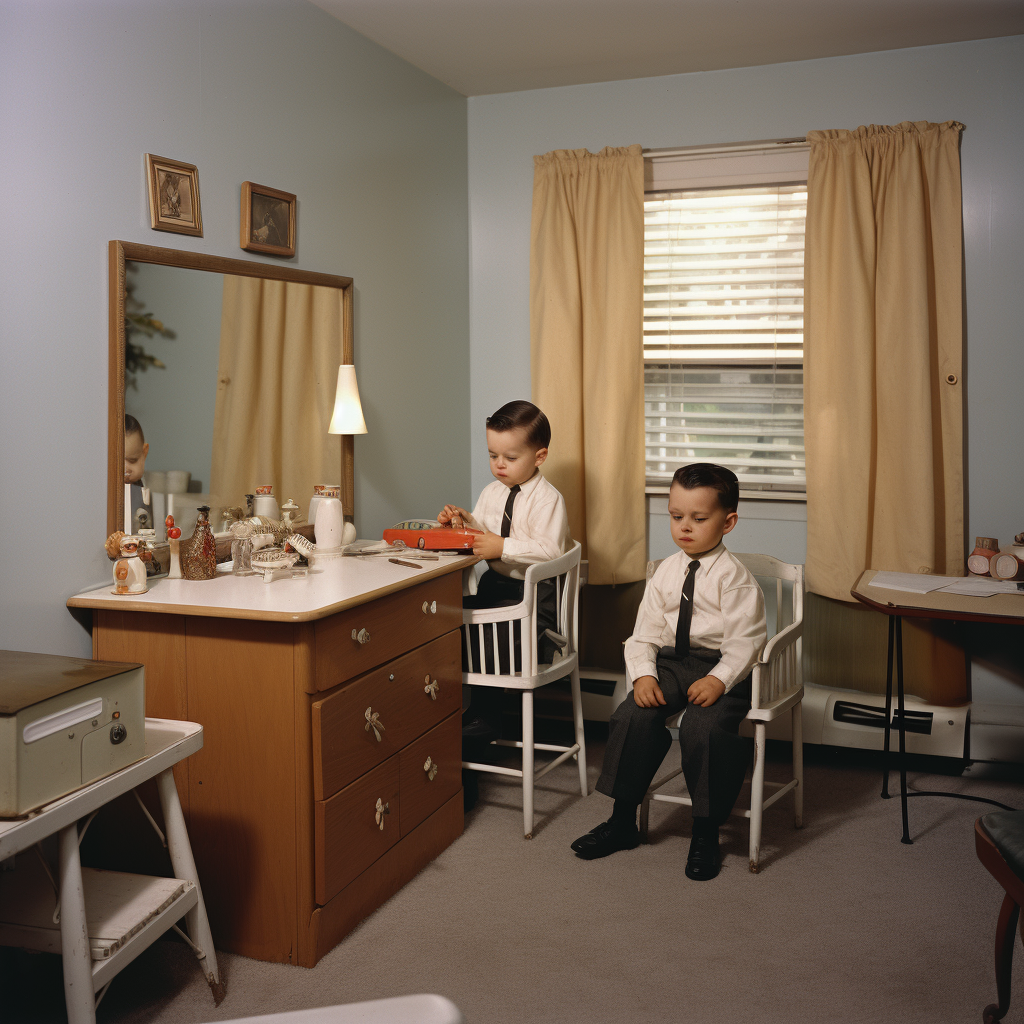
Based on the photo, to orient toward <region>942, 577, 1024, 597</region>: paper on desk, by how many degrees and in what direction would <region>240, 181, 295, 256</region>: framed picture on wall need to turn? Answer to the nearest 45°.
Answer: approximately 45° to its left

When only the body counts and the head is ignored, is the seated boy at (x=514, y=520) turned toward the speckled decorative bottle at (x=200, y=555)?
yes

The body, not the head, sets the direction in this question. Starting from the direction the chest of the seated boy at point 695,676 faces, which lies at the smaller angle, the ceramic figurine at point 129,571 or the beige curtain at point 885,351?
the ceramic figurine

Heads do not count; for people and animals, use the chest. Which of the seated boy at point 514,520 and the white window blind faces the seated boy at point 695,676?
the white window blind

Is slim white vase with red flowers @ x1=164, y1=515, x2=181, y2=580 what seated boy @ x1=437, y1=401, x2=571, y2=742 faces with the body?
yes

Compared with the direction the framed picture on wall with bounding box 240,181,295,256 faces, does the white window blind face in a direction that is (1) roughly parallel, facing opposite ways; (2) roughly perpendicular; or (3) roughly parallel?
roughly perpendicular

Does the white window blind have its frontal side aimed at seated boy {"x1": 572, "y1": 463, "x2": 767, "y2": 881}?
yes

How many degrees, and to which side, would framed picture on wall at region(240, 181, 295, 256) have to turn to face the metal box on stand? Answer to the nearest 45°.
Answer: approximately 45° to its right

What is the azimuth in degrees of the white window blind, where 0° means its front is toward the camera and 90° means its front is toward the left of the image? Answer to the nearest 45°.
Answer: approximately 0°

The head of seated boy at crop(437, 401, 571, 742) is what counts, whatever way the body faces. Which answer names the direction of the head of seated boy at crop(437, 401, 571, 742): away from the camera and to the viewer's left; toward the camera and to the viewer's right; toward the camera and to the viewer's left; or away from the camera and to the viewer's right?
toward the camera and to the viewer's left

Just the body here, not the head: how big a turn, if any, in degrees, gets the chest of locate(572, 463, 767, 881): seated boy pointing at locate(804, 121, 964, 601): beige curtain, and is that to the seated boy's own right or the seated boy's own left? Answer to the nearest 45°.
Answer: approximately 180°

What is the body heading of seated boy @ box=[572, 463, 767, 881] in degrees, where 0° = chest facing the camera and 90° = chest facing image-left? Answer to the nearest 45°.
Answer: approximately 45°

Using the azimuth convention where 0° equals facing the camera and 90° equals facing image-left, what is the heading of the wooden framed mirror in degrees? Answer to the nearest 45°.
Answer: approximately 315°

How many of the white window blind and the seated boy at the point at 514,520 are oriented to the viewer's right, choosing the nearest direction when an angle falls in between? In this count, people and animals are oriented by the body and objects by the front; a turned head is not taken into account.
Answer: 0
